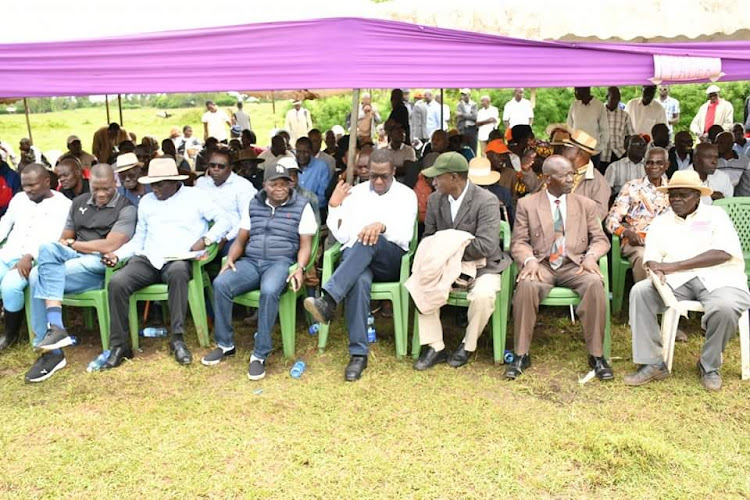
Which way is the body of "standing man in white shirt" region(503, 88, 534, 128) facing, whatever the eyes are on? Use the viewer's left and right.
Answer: facing the viewer

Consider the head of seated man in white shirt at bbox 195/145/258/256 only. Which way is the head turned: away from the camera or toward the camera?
toward the camera

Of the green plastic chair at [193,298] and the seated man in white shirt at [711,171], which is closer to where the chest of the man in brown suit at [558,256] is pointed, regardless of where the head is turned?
the green plastic chair

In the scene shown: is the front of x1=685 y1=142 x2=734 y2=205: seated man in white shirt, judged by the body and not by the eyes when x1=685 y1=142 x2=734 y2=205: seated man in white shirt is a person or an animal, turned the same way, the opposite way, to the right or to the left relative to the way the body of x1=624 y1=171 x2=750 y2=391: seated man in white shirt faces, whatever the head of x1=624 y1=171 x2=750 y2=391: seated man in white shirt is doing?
the same way

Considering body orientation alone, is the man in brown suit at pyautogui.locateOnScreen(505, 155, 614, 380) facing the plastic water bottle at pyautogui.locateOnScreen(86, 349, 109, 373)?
no

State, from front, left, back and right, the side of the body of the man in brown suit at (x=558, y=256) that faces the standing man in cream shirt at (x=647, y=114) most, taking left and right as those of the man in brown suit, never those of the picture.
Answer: back

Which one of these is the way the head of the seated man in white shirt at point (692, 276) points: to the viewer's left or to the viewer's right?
to the viewer's left

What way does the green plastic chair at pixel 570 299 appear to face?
toward the camera

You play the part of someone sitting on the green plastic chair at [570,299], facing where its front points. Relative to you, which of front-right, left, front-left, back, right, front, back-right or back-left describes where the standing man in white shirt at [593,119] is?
back

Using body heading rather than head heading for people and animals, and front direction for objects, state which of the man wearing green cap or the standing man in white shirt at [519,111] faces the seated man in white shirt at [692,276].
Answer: the standing man in white shirt

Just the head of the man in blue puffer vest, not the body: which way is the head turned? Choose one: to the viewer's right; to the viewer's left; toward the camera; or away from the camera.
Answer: toward the camera

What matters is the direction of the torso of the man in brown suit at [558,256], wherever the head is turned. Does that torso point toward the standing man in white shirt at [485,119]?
no

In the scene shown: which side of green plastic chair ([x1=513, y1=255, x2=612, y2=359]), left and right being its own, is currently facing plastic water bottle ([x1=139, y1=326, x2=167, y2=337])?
right

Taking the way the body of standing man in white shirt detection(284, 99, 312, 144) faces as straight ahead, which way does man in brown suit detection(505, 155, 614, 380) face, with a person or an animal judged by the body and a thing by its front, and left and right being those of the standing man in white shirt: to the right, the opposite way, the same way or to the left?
the same way

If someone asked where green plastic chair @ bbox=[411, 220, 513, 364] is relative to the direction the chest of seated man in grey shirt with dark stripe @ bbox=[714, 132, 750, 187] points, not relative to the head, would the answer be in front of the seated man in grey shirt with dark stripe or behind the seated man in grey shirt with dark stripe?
in front

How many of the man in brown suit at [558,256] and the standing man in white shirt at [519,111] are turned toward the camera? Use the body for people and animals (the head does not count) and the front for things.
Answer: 2

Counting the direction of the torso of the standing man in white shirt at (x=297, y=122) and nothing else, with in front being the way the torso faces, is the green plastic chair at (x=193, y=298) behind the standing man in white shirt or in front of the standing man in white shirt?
in front

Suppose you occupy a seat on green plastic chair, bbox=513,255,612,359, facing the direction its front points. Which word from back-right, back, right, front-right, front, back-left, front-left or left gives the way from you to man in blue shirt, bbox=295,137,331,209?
back-right

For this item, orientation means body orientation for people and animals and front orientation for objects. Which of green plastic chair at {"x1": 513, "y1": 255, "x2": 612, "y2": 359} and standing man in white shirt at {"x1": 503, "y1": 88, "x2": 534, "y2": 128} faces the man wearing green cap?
the standing man in white shirt

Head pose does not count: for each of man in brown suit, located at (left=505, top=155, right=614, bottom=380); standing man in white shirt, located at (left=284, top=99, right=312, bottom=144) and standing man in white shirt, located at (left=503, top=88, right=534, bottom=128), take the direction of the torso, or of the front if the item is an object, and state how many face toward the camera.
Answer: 3

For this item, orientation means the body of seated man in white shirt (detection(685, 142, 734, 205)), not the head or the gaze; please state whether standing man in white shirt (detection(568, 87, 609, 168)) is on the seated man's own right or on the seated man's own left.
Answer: on the seated man's own right

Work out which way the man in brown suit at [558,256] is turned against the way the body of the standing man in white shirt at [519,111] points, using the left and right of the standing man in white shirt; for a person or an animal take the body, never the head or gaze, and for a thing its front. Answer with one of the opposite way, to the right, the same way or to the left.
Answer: the same way
